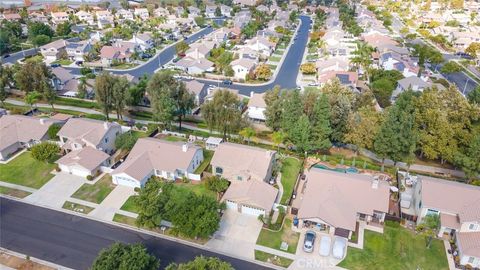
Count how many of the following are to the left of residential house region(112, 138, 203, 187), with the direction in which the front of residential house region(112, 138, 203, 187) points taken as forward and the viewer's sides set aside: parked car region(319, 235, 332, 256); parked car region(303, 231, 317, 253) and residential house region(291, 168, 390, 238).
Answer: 3

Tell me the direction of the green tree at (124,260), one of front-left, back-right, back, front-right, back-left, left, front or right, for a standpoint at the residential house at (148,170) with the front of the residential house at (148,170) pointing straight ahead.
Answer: front-left

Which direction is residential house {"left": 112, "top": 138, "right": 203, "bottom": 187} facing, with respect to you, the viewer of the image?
facing the viewer and to the left of the viewer

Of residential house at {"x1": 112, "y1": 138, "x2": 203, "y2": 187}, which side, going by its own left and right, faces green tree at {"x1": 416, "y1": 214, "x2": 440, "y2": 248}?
left

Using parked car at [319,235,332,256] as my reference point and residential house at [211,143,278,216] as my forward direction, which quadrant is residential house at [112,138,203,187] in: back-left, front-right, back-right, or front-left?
front-left

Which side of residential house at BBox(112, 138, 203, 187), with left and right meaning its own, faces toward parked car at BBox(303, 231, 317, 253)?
left

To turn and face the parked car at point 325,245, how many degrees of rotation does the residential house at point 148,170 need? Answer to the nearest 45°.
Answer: approximately 90° to its left

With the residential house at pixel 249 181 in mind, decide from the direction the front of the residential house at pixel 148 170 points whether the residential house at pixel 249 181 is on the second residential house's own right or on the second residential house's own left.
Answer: on the second residential house's own left

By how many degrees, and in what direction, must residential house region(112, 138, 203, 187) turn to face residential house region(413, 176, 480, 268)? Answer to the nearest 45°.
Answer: approximately 90° to its left

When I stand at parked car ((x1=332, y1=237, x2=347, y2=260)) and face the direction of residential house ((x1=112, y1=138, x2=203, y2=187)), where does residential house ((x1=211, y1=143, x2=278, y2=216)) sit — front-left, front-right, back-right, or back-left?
front-right

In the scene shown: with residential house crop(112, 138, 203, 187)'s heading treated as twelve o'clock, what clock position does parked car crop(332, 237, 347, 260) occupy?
The parked car is roughly at 9 o'clock from the residential house.

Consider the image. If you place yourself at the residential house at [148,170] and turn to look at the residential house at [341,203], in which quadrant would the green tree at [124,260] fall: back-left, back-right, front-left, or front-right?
front-right
